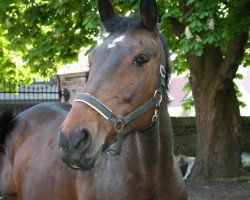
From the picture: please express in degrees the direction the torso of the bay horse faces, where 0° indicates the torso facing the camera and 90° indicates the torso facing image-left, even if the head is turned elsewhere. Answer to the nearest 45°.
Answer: approximately 315°

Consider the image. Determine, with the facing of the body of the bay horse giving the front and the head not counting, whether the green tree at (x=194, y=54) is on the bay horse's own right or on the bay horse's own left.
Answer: on the bay horse's own left
